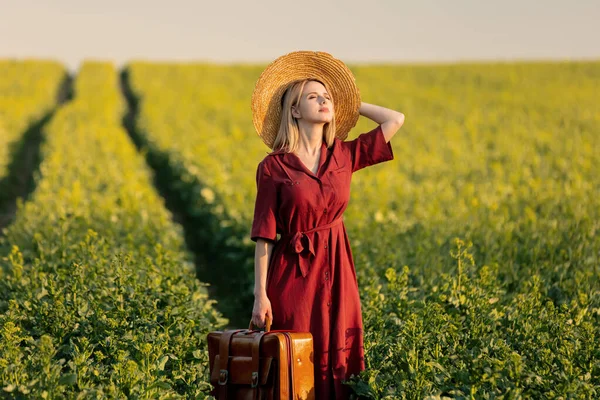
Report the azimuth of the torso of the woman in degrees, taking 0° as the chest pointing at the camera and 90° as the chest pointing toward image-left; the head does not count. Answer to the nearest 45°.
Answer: approximately 315°
